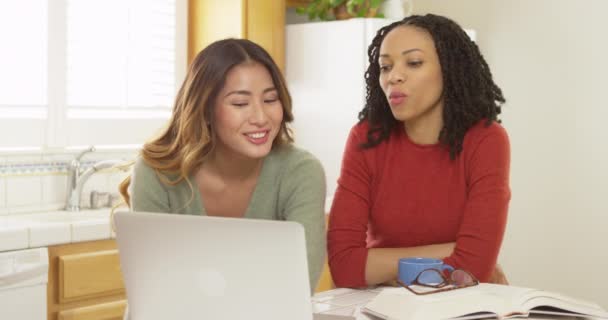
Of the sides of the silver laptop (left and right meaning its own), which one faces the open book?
right

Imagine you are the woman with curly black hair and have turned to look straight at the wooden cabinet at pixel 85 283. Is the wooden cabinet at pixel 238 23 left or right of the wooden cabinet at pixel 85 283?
right

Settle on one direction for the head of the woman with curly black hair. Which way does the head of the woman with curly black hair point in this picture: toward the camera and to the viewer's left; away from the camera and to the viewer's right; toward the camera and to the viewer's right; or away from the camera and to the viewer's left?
toward the camera and to the viewer's left

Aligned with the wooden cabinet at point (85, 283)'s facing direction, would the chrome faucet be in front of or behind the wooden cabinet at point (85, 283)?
behind

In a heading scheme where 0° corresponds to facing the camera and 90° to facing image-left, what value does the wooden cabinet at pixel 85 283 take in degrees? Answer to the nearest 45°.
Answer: approximately 315°

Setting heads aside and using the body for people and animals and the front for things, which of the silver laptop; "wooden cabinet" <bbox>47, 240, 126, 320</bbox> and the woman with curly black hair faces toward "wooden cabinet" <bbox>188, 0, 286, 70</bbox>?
the silver laptop

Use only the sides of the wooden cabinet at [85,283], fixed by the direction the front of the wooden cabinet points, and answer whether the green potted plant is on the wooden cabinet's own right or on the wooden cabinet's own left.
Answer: on the wooden cabinet's own left

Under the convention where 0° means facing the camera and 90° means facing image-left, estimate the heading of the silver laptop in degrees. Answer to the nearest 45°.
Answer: approximately 180°

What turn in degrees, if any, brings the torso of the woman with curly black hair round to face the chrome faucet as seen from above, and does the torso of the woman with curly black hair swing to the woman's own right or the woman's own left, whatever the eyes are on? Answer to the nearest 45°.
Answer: approximately 135° to the woman's own right

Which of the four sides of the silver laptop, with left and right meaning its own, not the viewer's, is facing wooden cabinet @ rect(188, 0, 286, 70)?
front
